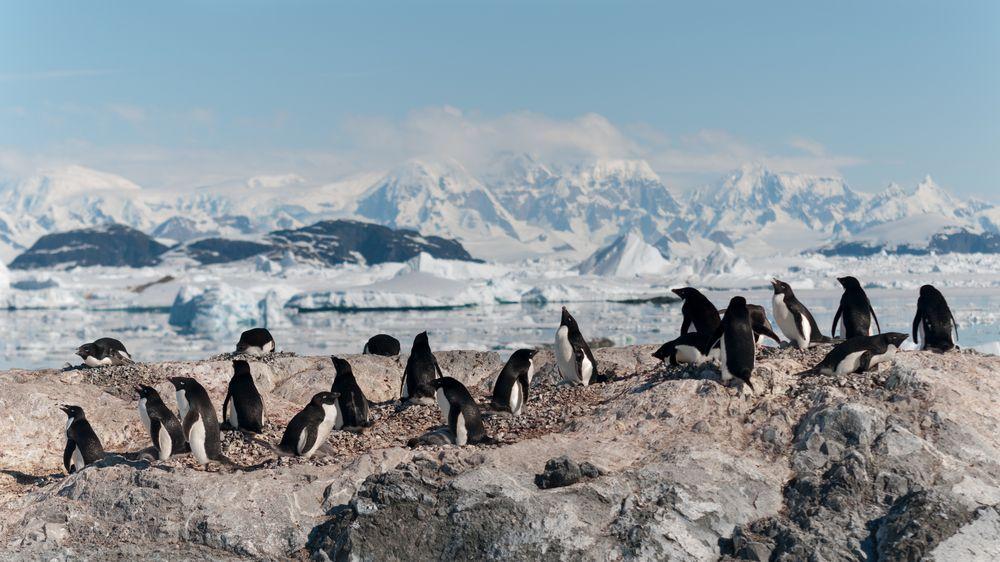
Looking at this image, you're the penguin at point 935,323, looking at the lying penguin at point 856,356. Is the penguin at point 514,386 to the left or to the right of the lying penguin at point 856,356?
right

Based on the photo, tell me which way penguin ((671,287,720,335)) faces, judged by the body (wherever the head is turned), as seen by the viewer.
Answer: to the viewer's left

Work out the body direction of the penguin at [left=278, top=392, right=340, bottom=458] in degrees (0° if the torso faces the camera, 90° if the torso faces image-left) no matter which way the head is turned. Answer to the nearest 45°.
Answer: approximately 270°

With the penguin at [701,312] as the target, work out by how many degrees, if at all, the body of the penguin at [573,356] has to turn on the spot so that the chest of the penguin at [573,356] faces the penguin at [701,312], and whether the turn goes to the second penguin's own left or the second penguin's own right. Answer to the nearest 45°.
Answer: approximately 135° to the second penguin's own left

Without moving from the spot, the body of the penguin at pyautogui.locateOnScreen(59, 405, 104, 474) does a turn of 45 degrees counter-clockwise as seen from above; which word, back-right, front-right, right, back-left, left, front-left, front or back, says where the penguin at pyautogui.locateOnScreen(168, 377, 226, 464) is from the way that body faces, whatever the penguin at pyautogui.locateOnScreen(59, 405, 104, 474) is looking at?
left

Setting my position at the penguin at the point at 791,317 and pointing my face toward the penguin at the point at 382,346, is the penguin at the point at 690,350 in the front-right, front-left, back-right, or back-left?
front-left

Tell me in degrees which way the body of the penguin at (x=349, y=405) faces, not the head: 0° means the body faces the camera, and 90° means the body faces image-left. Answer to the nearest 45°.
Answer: approximately 135°

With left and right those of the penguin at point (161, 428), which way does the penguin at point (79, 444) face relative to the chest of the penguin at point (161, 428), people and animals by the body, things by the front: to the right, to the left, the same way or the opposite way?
the same way

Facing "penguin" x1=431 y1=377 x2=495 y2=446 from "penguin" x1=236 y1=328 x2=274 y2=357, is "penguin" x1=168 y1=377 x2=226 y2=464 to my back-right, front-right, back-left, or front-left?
front-right
